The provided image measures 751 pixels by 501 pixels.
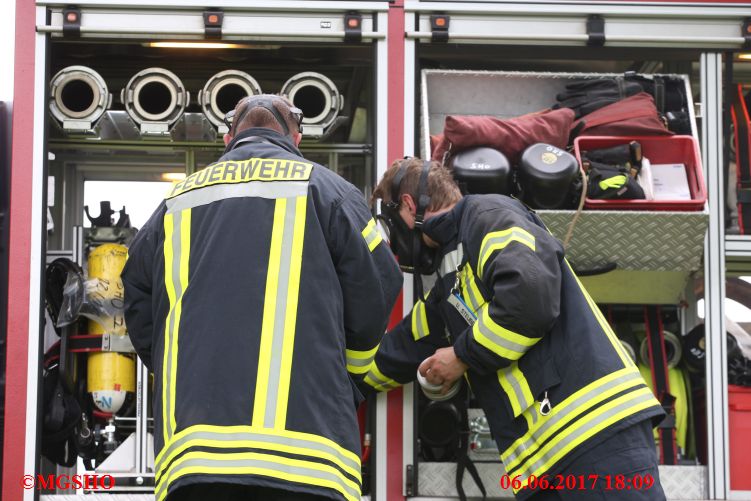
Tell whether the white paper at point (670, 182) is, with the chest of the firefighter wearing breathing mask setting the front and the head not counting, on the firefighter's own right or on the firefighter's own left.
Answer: on the firefighter's own right

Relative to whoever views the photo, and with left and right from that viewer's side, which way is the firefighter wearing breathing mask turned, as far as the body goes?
facing to the left of the viewer

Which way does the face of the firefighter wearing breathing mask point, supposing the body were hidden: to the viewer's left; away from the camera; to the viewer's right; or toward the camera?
to the viewer's left

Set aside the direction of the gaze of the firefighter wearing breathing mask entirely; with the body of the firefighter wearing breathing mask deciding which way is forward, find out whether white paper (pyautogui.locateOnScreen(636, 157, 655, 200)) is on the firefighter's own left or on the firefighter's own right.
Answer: on the firefighter's own right

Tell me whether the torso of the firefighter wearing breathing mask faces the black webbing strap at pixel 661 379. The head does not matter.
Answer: no
